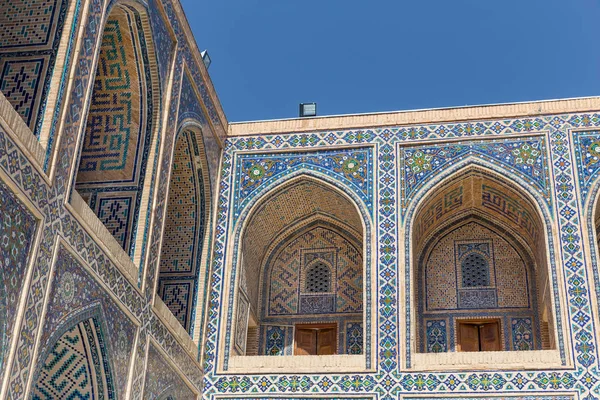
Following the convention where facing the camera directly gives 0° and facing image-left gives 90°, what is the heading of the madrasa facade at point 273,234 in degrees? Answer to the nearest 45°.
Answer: approximately 0°
